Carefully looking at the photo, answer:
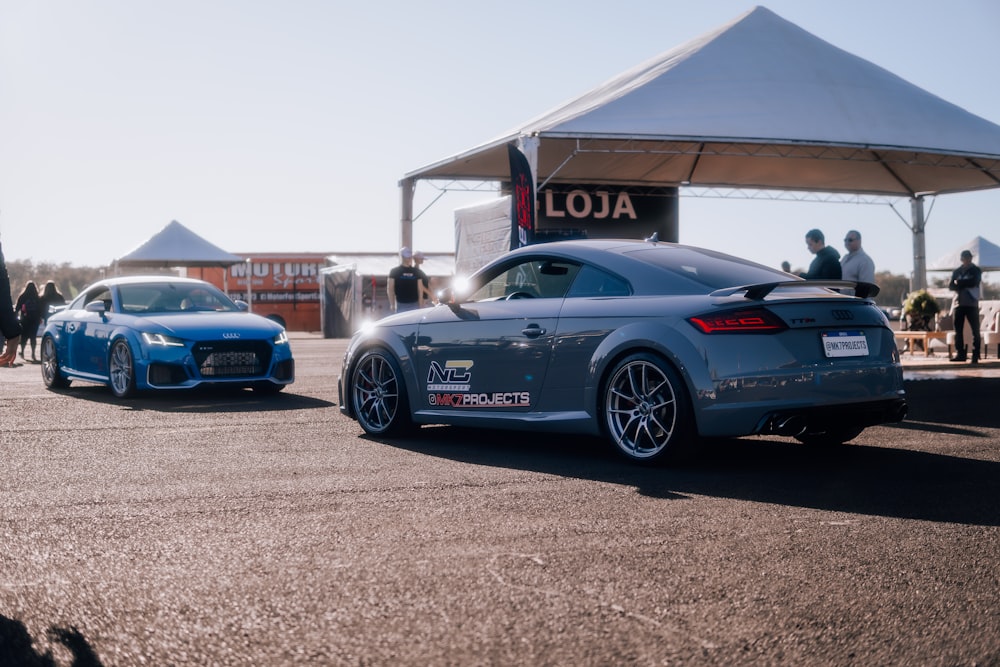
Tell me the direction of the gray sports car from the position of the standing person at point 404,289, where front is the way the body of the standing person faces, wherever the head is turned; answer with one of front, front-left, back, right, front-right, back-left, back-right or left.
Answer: front

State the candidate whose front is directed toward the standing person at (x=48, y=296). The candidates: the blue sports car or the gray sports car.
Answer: the gray sports car

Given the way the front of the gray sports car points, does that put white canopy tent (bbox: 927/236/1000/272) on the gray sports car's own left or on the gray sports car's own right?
on the gray sports car's own right

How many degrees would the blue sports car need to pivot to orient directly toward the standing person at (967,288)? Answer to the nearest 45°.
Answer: approximately 45° to its left

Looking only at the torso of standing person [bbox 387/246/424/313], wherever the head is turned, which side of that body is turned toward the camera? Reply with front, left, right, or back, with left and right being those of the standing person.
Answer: front

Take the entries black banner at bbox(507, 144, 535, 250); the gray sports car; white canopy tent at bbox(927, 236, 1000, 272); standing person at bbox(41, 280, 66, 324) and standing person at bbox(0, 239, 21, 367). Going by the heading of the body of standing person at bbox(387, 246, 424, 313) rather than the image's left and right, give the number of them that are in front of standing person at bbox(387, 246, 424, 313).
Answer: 2

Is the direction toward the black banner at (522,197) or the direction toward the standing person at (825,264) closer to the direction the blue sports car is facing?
the standing person

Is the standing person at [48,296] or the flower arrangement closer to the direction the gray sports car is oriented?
the standing person

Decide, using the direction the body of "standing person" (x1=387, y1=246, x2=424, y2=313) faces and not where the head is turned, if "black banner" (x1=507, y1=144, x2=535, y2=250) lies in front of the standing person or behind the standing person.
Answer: behind

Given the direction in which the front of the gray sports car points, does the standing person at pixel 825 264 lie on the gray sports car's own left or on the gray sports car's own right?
on the gray sports car's own right

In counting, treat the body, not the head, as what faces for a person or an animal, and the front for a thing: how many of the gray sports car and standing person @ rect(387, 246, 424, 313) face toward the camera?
1

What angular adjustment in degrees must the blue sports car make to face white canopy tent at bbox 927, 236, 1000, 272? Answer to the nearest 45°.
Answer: approximately 90° to its left
